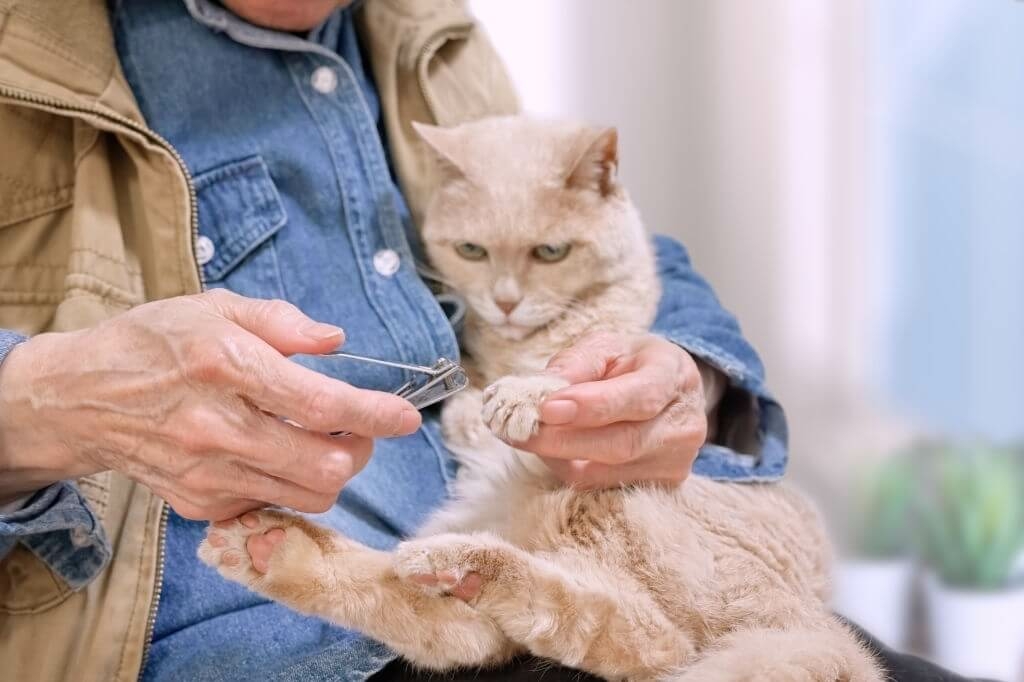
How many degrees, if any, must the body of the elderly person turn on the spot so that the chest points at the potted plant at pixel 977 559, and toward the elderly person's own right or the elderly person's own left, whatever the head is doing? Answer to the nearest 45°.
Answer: approximately 90° to the elderly person's own left

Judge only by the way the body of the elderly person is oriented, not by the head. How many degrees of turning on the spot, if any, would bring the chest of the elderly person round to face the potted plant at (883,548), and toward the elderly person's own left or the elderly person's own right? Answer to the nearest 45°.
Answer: approximately 90° to the elderly person's own left

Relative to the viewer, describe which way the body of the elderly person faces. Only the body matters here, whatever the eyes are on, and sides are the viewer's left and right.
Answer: facing the viewer and to the right of the viewer
